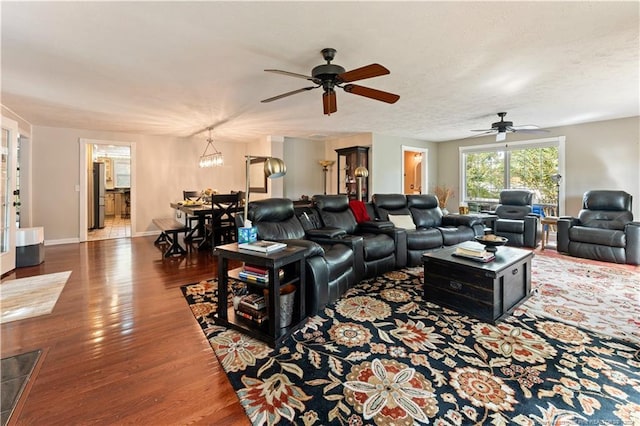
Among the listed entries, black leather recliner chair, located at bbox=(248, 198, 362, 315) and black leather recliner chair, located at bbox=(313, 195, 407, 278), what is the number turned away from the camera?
0

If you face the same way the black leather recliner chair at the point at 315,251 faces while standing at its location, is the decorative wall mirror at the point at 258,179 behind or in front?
behind

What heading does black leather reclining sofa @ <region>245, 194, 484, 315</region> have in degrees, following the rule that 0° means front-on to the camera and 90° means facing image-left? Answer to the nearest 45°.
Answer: approximately 315°

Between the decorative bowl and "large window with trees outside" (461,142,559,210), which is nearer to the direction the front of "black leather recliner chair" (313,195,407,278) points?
the decorative bowl

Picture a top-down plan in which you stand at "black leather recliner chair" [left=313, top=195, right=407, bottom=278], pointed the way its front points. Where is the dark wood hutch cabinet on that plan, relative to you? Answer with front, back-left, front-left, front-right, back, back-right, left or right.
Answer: back-left

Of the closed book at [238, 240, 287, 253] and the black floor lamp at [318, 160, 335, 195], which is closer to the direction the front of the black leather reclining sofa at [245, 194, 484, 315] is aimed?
the closed book

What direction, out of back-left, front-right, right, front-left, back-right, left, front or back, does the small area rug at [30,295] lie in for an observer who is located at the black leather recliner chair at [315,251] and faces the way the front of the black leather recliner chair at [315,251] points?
back-right

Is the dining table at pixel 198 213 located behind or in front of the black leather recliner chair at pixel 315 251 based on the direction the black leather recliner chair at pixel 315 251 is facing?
behind

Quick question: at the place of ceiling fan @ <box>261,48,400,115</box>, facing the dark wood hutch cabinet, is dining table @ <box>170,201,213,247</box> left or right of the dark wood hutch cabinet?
left

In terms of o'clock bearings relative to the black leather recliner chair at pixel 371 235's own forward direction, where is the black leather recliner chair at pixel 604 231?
the black leather recliner chair at pixel 604 231 is roughly at 10 o'clock from the black leather recliner chair at pixel 371 235.

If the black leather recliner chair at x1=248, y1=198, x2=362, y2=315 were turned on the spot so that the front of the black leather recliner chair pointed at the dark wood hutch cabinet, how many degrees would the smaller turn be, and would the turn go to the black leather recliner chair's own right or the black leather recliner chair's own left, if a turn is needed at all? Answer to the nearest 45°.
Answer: approximately 135° to the black leather recliner chair's own left

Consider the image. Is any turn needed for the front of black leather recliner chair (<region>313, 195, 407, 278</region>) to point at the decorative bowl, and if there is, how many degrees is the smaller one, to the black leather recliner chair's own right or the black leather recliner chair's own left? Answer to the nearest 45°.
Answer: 0° — it already faces it

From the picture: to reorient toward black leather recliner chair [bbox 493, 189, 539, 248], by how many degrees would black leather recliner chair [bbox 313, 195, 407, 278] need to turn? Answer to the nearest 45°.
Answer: approximately 90° to its left
